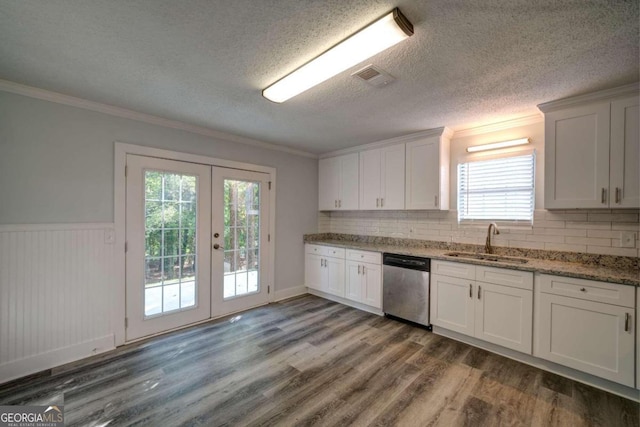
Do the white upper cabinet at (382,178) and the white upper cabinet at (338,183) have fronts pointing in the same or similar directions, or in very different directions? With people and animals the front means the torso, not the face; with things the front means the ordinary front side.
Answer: same or similar directions

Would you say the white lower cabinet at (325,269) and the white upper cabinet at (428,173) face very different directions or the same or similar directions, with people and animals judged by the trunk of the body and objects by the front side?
same or similar directions

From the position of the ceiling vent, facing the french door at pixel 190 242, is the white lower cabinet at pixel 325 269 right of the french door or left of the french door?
right

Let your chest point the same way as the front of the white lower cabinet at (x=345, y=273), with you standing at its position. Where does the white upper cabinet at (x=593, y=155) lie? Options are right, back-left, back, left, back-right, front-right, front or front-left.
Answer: left

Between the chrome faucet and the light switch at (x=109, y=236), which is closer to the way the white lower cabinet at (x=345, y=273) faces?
the light switch

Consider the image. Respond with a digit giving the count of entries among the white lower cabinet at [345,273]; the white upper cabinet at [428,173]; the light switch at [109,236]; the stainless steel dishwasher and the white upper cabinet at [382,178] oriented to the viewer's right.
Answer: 0

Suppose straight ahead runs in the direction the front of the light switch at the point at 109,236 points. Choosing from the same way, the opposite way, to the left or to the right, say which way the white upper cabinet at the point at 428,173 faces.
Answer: to the right

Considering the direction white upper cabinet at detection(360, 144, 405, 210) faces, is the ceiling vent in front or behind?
in front

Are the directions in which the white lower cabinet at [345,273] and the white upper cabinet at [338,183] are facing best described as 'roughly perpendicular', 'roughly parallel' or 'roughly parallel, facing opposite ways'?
roughly parallel

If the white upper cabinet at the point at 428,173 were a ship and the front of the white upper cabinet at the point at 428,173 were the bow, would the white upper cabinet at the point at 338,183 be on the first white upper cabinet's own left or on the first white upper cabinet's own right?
on the first white upper cabinet's own right

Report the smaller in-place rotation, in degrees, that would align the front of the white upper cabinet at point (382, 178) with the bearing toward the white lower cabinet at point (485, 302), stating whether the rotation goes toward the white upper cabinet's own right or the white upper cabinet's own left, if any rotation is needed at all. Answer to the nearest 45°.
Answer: approximately 90° to the white upper cabinet's own left

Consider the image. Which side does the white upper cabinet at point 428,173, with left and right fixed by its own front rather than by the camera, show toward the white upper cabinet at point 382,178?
right

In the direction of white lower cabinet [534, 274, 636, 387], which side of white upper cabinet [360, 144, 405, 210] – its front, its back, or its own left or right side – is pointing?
left

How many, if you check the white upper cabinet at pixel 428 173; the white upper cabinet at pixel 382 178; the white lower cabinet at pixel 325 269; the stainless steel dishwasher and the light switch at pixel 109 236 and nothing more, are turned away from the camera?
0

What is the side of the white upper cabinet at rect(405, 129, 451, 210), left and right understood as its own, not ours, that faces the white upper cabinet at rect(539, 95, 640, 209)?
left
